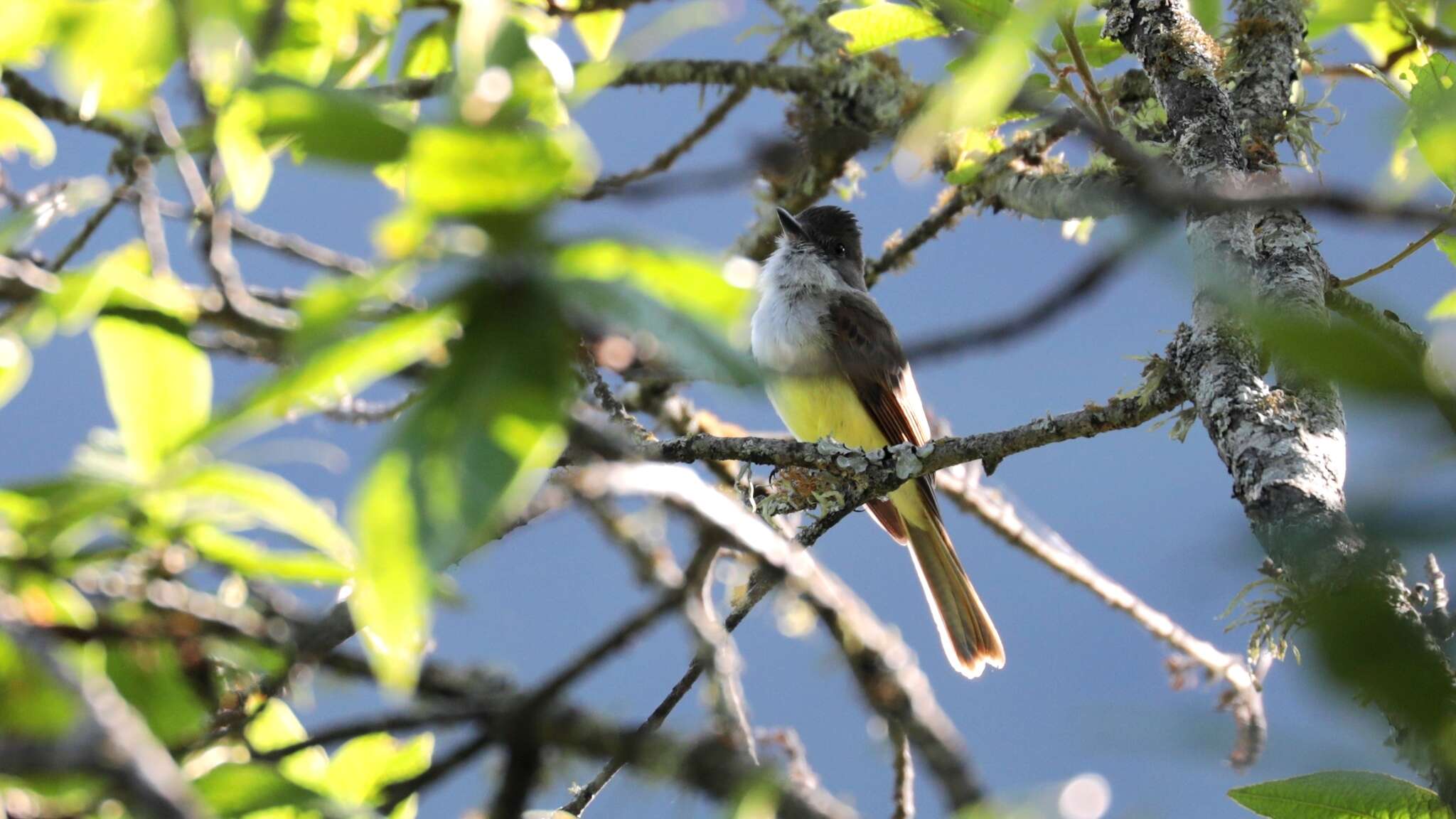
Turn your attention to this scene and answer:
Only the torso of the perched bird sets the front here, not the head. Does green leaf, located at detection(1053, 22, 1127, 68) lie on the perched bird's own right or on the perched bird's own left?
on the perched bird's own left

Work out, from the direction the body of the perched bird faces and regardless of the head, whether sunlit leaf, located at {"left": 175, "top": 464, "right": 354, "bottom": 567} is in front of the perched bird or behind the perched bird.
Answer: in front

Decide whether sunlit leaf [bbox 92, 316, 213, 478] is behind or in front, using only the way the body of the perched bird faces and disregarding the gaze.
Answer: in front

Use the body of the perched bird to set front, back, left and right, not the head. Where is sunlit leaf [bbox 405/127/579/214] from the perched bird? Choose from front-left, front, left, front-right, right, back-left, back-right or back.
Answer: front-left

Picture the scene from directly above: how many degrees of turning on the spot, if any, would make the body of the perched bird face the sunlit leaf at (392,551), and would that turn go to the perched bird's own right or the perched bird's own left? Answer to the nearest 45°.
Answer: approximately 45° to the perched bird's own left

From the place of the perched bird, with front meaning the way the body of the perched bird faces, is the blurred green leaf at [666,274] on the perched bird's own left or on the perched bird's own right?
on the perched bird's own left

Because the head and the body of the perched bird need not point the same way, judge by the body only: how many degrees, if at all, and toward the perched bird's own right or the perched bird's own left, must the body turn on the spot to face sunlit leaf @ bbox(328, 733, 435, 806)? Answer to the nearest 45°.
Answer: approximately 45° to the perched bird's own left

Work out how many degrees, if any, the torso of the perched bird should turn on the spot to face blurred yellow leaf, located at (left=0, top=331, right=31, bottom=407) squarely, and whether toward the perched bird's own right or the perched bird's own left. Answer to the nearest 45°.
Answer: approximately 45° to the perched bird's own left

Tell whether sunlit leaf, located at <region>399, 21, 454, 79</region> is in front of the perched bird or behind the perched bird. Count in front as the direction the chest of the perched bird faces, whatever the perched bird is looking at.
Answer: in front

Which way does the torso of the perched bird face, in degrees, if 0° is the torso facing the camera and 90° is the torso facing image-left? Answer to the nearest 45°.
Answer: approximately 45°
